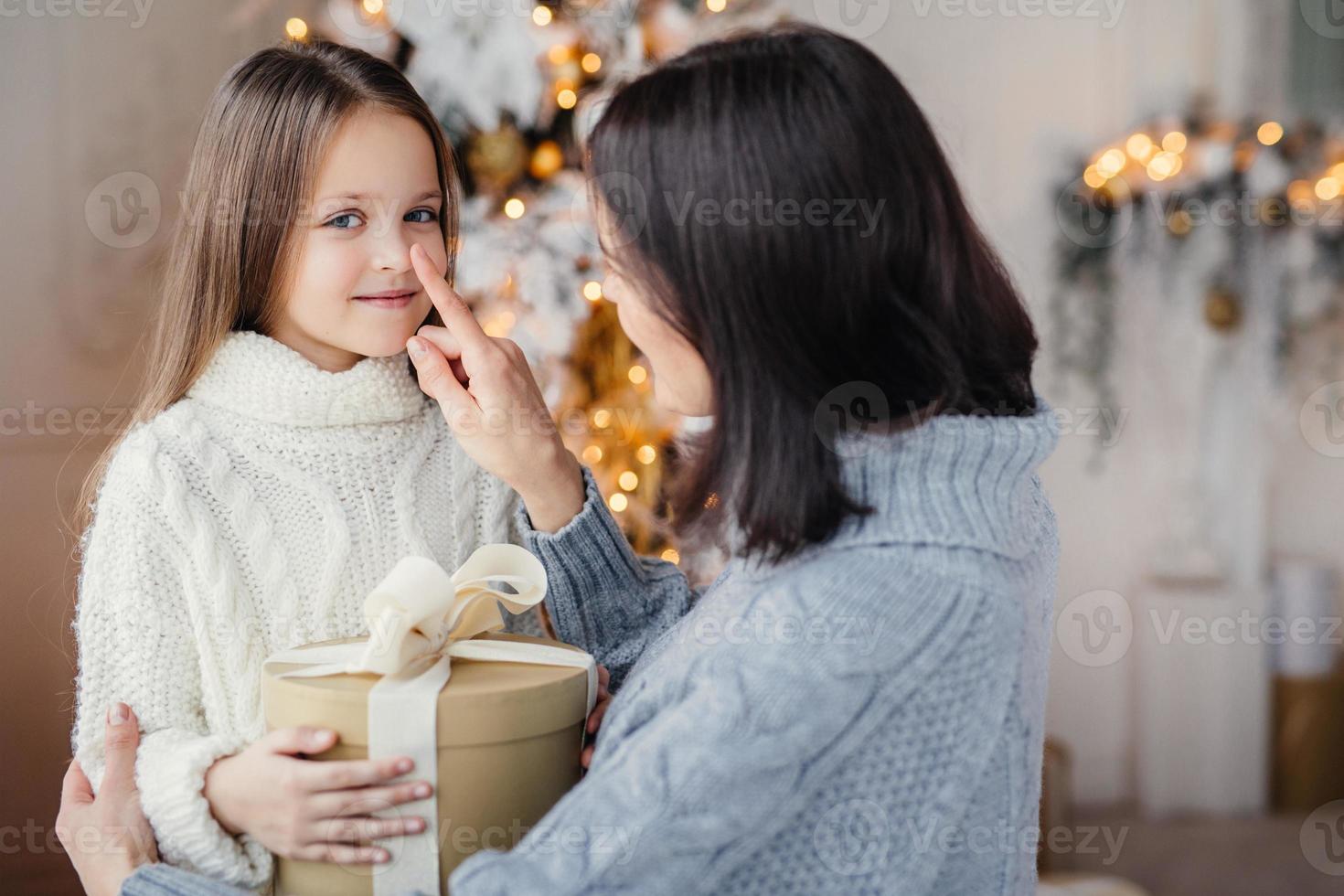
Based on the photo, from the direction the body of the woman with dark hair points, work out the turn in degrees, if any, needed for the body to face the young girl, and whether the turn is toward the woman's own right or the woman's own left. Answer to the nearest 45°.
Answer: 0° — they already face them

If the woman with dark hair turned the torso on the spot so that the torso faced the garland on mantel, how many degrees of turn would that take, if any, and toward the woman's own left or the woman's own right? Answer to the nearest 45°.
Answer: approximately 90° to the woman's own right

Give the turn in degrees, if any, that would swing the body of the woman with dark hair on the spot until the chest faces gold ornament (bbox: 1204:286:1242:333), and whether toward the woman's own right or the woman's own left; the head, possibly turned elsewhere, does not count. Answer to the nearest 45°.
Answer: approximately 90° to the woman's own right

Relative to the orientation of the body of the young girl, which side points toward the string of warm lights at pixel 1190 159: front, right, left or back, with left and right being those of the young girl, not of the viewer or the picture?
left

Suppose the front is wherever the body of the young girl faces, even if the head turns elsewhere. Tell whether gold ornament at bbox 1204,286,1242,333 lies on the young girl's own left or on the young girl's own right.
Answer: on the young girl's own left

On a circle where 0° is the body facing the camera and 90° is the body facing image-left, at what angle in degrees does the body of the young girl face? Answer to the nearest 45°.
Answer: approximately 315°

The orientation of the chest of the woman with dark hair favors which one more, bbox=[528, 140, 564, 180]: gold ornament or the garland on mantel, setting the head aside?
the gold ornament

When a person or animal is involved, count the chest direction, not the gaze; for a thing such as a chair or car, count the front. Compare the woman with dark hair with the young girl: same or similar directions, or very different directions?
very different directions

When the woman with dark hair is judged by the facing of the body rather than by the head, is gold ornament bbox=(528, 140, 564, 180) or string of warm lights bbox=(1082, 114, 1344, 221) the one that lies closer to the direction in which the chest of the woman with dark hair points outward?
the gold ornament

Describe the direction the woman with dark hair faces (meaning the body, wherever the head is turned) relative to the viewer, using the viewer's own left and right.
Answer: facing away from the viewer and to the left of the viewer
